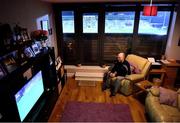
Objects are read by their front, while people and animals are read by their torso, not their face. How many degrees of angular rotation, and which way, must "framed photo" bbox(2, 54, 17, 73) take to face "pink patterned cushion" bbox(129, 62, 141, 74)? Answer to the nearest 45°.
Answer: approximately 45° to its left

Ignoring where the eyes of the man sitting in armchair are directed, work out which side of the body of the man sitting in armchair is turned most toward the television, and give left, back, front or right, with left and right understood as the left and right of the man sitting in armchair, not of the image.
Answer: front

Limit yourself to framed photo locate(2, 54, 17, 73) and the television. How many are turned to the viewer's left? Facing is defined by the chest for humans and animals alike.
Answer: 0

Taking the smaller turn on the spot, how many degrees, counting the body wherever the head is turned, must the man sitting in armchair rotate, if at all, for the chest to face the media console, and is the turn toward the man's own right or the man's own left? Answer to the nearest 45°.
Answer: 0° — they already face it
